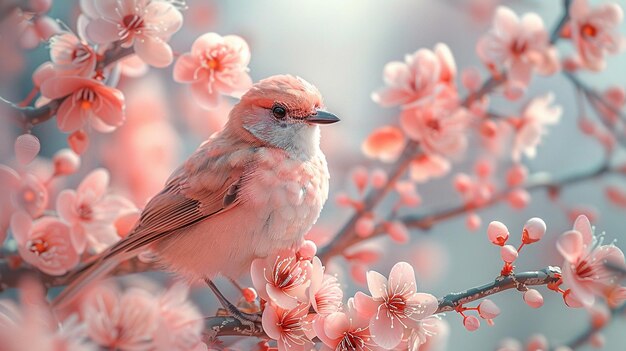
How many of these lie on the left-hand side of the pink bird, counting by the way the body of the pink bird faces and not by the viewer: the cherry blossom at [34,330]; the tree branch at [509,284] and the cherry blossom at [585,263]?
0

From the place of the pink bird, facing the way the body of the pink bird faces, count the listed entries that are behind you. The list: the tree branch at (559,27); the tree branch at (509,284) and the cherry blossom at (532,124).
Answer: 0

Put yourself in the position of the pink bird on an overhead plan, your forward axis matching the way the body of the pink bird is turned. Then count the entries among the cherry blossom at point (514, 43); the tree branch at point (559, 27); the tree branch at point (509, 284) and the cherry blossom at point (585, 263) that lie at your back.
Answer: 0

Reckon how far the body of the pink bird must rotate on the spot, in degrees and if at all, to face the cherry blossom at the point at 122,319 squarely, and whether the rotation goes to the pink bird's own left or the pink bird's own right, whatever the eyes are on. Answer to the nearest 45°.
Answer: approximately 90° to the pink bird's own right

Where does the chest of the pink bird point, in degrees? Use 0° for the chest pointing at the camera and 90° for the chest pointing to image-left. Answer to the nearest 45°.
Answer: approximately 270°

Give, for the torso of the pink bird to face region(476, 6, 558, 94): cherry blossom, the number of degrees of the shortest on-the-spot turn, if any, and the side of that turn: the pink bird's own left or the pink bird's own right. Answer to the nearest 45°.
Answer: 0° — it already faces it

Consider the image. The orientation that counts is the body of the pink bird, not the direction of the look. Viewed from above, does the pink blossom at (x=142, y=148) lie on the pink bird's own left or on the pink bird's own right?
on the pink bird's own left
